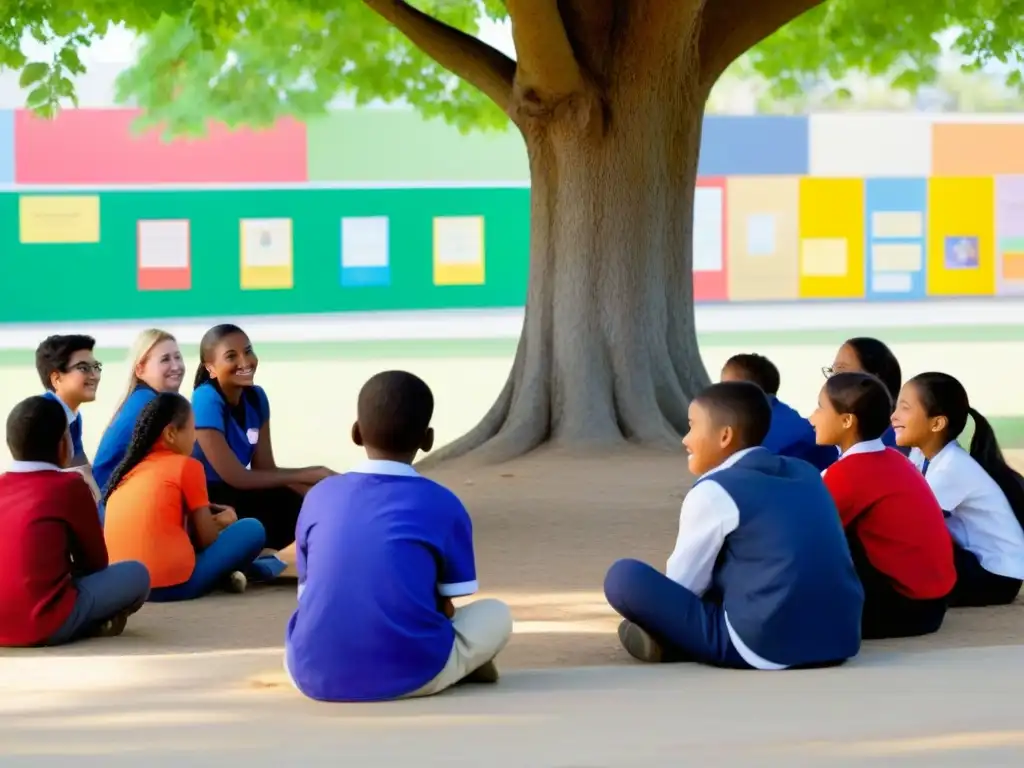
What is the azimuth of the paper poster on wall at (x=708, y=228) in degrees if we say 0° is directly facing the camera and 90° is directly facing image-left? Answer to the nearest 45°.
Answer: approximately 0°

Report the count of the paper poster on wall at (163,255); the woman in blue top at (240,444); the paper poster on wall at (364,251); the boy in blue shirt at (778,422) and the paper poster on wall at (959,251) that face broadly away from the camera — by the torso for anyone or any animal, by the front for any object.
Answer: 0

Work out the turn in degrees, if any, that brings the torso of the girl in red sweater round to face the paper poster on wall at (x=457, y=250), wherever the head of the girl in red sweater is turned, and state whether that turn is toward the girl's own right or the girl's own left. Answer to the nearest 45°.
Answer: approximately 45° to the girl's own right

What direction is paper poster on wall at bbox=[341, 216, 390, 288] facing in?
toward the camera

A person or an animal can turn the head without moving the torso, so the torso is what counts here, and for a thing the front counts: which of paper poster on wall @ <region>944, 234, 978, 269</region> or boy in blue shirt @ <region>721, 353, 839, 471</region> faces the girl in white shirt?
the paper poster on wall

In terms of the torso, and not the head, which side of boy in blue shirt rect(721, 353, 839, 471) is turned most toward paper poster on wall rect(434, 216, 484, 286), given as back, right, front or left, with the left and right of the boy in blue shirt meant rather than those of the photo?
right

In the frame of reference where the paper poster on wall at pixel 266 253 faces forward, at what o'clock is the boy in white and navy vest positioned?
The boy in white and navy vest is roughly at 12 o'clock from the paper poster on wall.

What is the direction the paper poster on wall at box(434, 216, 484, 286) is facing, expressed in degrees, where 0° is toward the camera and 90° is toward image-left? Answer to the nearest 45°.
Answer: approximately 0°

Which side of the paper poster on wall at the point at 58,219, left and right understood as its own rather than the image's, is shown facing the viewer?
front

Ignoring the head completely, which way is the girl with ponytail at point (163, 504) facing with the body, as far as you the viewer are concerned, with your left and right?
facing away from the viewer and to the right of the viewer

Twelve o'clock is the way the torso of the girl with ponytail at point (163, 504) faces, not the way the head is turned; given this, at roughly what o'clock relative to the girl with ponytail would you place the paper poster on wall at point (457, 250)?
The paper poster on wall is roughly at 11 o'clock from the girl with ponytail.

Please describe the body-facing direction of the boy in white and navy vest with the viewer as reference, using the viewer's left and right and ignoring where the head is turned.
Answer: facing away from the viewer and to the left of the viewer

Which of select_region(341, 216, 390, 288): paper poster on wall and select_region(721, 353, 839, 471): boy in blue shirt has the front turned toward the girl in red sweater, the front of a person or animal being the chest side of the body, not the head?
the paper poster on wall

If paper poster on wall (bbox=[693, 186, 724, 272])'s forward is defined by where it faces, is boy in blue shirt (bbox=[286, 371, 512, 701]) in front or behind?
in front

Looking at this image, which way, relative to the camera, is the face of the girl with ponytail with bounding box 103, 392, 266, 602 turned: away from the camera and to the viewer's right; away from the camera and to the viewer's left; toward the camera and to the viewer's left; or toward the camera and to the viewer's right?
away from the camera and to the viewer's right

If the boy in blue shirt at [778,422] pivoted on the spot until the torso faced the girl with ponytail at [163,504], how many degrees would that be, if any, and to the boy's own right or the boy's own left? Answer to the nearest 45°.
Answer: approximately 45° to the boy's own left

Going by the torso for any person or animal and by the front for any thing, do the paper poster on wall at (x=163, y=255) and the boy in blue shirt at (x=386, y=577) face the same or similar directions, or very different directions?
very different directions

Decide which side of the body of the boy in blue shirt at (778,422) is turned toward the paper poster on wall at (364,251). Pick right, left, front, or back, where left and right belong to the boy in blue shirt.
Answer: right

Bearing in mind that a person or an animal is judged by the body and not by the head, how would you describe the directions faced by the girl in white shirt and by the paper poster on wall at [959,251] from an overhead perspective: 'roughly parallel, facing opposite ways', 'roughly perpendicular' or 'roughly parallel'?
roughly perpendicular
